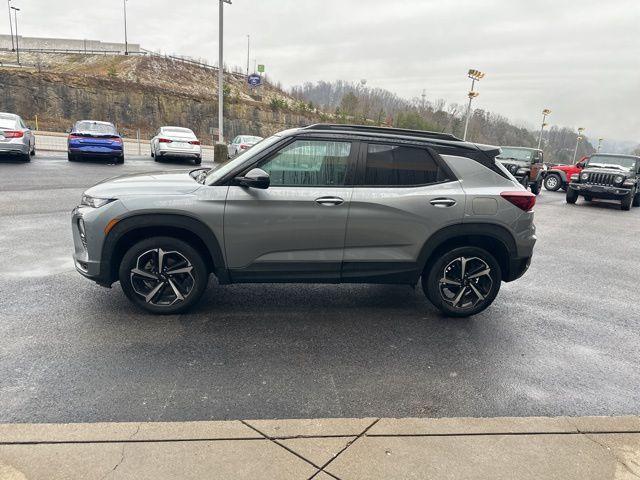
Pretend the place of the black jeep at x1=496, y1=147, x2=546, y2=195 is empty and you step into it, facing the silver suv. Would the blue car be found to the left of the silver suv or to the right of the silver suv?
right

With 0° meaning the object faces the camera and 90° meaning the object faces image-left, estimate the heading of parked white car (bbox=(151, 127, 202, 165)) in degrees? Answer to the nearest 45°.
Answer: approximately 180°

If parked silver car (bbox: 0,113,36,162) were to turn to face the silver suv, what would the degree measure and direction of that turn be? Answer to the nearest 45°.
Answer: approximately 180°

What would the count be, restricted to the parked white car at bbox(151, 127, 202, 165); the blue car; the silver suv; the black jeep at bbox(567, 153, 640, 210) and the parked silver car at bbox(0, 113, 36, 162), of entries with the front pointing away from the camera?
3

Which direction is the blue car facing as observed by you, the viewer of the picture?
facing away from the viewer

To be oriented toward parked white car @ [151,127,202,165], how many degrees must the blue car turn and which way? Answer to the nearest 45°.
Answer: approximately 90° to its right

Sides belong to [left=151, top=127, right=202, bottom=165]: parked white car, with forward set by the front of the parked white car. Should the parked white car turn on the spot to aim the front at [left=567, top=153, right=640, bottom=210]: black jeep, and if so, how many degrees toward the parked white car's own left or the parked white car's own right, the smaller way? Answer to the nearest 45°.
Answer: approximately 135° to the parked white car's own right

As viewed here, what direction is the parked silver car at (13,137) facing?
away from the camera

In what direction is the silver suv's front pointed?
to the viewer's left

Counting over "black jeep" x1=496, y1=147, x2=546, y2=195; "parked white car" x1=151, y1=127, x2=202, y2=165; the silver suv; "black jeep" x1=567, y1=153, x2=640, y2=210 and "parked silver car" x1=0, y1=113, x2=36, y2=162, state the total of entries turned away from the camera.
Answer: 2

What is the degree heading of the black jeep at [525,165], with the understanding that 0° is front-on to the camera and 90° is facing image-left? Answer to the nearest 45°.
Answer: approximately 45°

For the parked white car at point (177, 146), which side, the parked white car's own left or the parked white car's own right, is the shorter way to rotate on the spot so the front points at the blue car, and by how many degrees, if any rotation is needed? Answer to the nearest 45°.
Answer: approximately 90° to the parked white car's own left

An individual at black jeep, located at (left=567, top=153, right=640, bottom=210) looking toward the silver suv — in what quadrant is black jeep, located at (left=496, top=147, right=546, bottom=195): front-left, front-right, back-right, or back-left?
back-right

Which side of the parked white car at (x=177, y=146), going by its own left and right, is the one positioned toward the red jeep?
right

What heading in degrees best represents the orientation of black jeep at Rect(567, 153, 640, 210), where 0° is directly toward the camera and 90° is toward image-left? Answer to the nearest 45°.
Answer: approximately 45°

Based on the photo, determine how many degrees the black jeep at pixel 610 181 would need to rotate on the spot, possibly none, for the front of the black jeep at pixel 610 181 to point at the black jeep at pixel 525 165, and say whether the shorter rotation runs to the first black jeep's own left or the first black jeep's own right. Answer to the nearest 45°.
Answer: approximately 90° to the first black jeep's own right

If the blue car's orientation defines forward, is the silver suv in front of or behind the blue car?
behind
